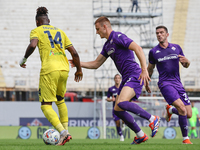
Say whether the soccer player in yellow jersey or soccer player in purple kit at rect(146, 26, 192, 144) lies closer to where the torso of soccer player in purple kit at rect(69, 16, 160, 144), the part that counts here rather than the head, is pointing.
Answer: the soccer player in yellow jersey

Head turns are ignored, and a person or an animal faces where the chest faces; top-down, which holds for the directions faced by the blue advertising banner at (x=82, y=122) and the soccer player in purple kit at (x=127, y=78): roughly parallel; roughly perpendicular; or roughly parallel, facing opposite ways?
roughly perpendicular

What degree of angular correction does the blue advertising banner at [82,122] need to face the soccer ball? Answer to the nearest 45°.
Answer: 0° — it already faces it

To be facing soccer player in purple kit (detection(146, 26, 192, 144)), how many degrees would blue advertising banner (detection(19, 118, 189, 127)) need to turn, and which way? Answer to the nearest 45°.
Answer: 0° — it already faces them

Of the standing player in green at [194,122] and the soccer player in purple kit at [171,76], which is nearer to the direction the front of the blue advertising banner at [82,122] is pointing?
the soccer player in purple kit

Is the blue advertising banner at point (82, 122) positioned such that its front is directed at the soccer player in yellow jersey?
yes

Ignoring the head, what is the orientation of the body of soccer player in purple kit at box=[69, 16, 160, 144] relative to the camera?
to the viewer's left

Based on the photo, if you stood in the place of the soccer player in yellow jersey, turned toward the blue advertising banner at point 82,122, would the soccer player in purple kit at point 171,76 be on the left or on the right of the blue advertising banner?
right

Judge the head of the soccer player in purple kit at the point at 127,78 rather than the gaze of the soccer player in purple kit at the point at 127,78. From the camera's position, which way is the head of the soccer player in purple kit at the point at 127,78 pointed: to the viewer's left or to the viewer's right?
to the viewer's left

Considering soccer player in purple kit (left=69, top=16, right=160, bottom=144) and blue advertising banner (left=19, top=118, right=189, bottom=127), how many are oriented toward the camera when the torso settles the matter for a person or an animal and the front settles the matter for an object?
1

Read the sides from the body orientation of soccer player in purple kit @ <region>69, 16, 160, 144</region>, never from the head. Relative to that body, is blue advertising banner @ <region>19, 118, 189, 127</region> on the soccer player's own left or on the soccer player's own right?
on the soccer player's own right

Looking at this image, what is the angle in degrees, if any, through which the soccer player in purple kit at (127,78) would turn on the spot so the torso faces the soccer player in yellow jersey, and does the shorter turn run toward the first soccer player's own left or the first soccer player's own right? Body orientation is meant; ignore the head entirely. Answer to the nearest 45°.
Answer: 0° — they already face them

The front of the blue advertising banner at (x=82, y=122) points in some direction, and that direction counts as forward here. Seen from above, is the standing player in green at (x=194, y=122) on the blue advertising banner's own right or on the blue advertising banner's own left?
on the blue advertising banner's own left

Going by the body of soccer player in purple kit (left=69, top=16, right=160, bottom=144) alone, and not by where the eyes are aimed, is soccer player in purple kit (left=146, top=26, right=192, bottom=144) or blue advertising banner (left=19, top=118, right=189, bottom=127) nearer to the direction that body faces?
the blue advertising banner

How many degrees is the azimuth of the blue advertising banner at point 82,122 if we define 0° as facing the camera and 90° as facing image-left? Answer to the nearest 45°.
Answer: approximately 0°
